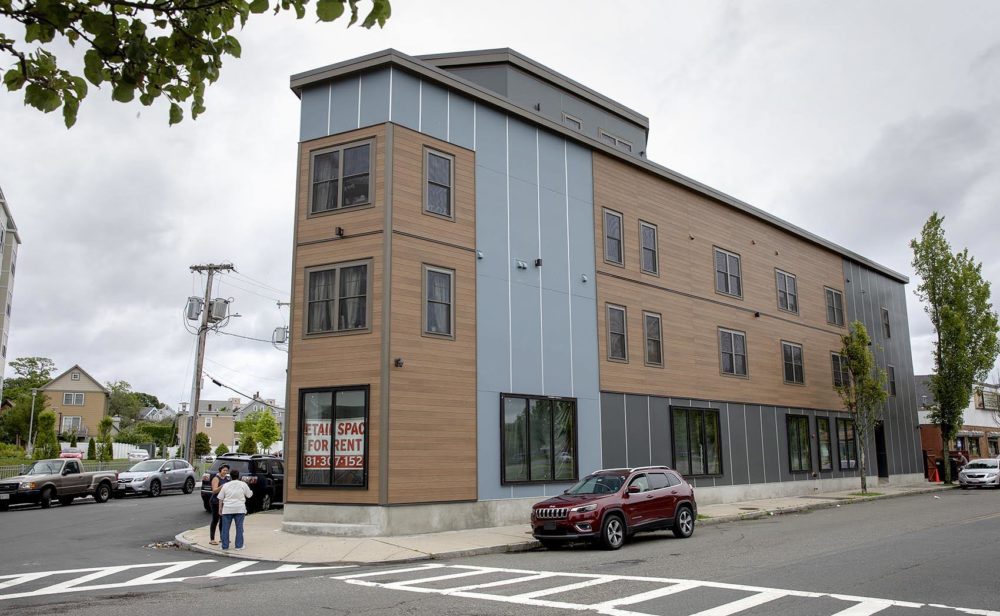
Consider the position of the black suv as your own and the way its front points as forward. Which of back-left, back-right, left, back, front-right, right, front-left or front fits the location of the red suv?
right

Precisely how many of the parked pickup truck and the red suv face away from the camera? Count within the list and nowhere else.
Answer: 0

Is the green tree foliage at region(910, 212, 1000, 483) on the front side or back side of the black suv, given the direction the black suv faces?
on the front side

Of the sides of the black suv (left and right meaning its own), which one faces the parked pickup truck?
left

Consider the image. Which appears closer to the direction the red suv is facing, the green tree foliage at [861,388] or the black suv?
the black suv
